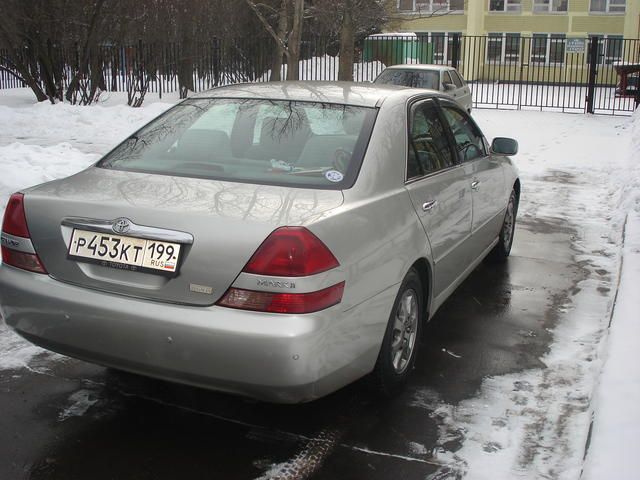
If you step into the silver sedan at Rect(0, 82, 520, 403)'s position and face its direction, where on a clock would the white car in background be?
The white car in background is roughly at 11 o'clock from the silver sedan.

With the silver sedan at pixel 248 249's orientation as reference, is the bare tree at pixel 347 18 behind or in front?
in front

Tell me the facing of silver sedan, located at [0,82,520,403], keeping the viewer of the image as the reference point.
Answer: facing away from the viewer and to the right of the viewer

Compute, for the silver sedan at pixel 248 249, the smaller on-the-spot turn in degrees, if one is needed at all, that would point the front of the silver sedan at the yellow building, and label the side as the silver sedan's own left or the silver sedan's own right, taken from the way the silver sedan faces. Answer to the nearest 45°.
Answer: approximately 45° to the silver sedan's own left
